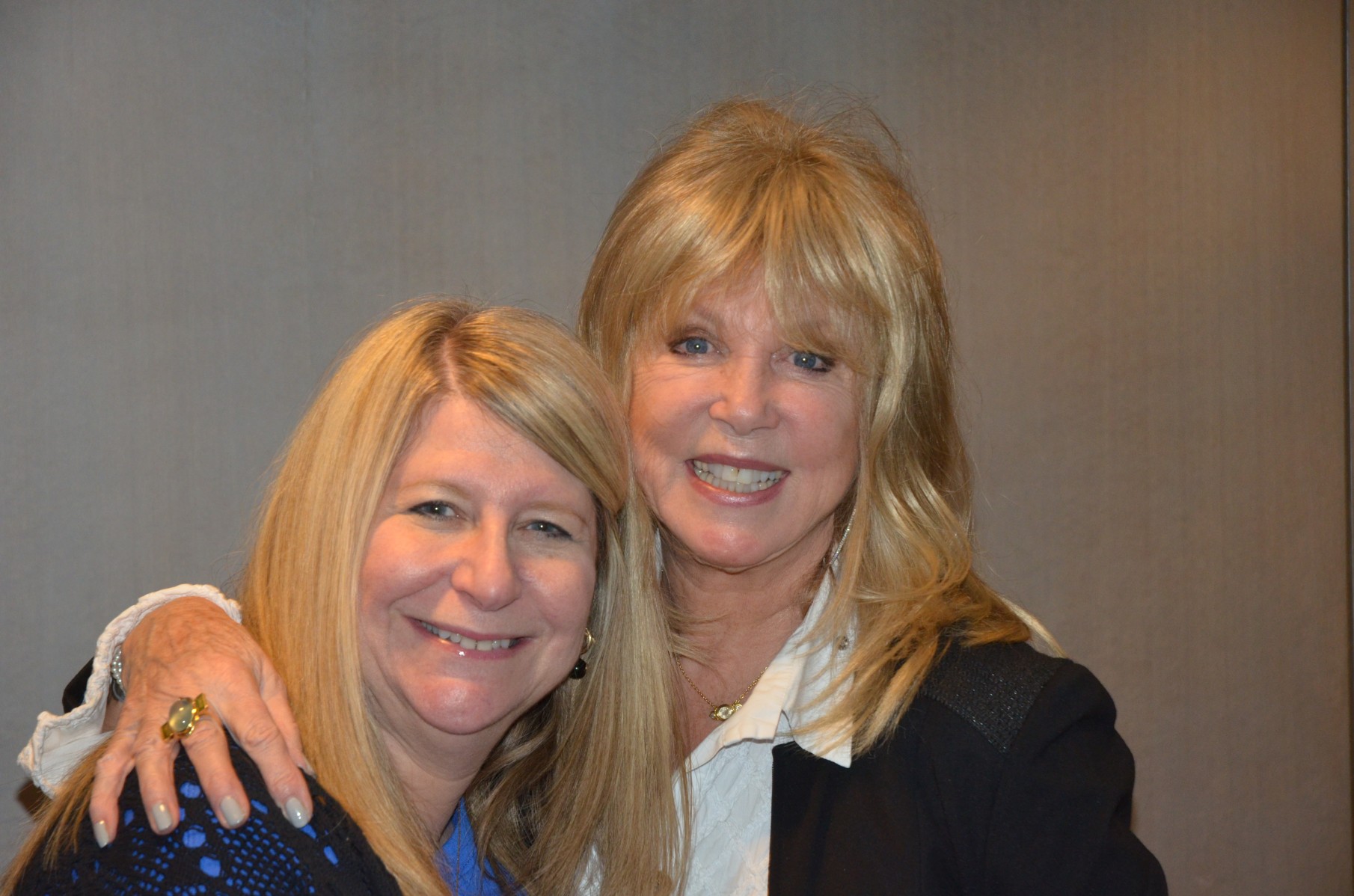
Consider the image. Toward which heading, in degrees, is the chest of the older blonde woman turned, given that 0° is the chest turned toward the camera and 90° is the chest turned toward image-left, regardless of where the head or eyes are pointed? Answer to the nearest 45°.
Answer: approximately 45°

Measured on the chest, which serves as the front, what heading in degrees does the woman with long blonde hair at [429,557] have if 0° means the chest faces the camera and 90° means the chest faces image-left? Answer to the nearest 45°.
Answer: approximately 315°
